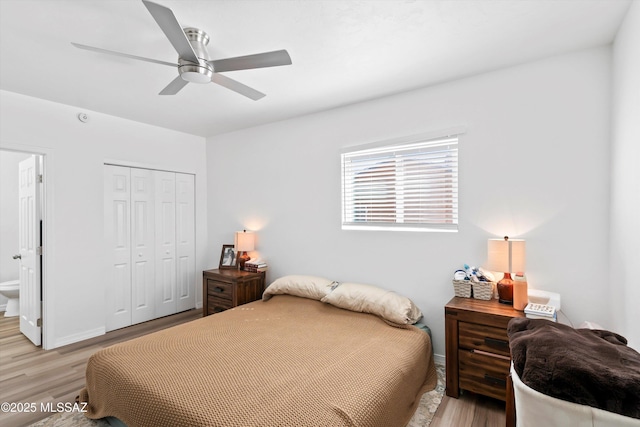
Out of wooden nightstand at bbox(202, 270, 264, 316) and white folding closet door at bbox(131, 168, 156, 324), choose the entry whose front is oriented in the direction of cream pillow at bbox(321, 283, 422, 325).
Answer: the white folding closet door

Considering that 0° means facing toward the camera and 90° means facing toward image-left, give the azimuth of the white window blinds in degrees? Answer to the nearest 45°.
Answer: approximately 45°

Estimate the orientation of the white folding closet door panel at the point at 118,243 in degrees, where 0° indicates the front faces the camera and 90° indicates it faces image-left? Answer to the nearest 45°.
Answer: approximately 315°

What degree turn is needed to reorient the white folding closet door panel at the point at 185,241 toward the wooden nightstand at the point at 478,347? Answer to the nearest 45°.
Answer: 0° — it already faces it

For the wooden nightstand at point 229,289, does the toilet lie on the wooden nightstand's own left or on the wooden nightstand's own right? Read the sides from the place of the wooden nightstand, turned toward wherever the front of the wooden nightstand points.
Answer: on the wooden nightstand's own right

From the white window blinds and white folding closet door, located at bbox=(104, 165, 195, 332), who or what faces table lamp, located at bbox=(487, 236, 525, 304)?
the white folding closet door

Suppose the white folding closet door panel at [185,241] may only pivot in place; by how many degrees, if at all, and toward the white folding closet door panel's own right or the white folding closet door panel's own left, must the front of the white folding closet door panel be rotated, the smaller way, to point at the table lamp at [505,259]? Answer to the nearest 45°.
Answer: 0° — it already faces it

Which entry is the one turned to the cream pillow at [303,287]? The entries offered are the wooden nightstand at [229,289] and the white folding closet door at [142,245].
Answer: the white folding closet door
